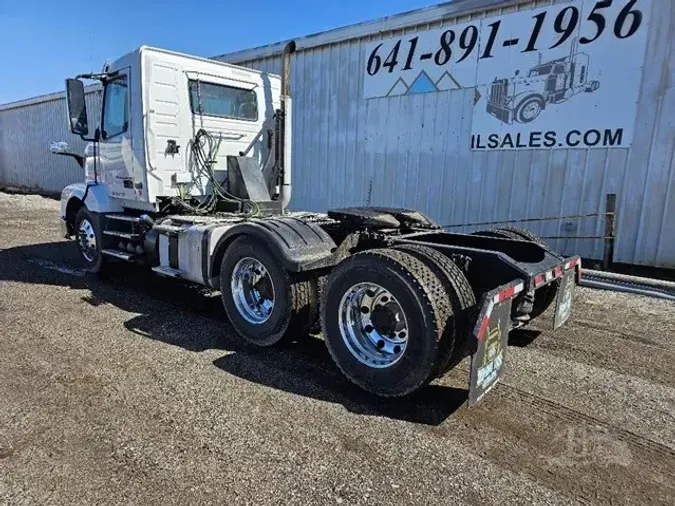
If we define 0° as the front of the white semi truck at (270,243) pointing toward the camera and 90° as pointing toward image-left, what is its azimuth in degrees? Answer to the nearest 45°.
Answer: approximately 135°

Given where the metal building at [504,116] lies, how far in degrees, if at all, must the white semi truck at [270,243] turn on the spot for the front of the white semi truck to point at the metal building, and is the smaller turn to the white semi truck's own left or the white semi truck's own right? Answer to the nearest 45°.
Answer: approximately 90° to the white semi truck's own right

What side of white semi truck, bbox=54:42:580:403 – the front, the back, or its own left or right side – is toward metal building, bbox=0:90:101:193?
front
